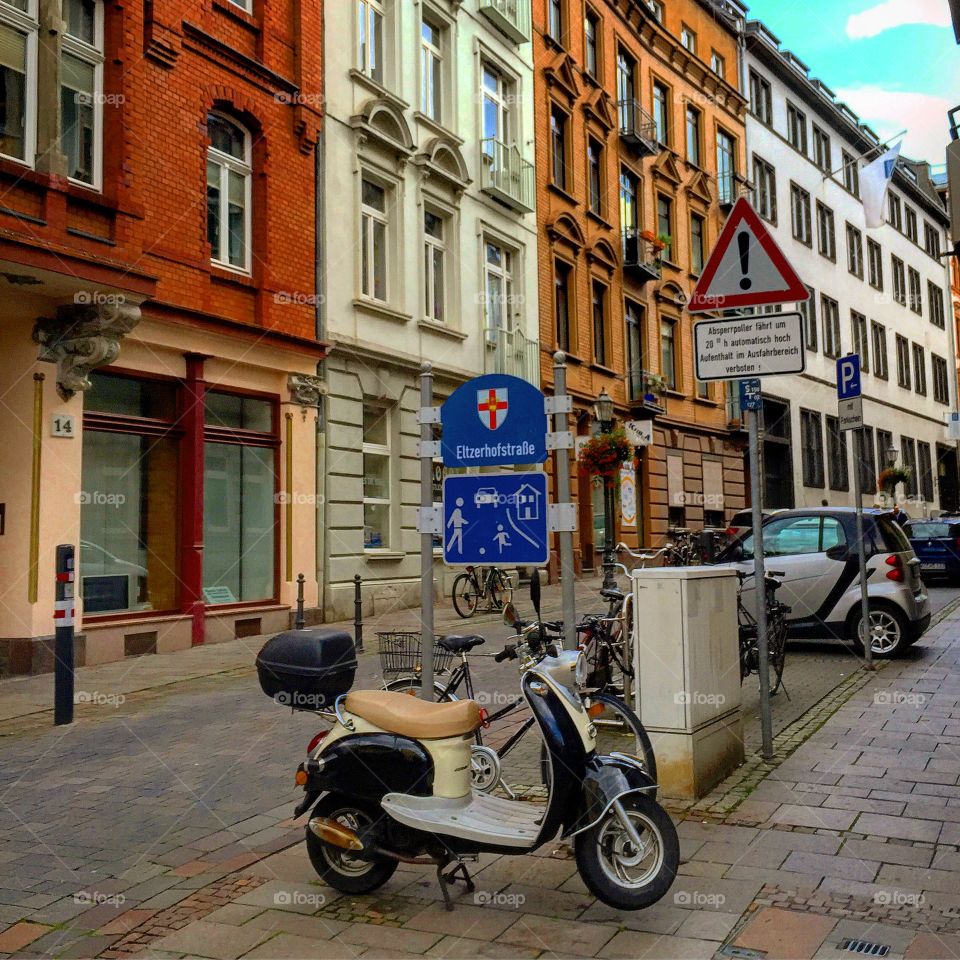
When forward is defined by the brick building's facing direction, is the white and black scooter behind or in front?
in front

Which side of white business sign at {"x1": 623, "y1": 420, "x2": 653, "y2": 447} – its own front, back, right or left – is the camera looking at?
front

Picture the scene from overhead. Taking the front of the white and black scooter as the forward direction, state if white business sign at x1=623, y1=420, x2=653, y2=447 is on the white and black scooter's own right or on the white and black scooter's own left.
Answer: on the white and black scooter's own left

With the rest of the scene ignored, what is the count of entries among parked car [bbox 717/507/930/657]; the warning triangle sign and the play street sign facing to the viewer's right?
0

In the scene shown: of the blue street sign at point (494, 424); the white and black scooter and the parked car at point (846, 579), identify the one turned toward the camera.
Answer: the blue street sign

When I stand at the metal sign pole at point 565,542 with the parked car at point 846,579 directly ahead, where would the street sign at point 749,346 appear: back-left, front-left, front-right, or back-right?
front-right

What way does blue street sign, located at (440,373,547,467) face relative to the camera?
toward the camera

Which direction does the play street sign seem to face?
toward the camera

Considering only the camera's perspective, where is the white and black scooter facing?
facing to the right of the viewer

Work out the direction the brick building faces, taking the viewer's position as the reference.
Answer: facing the viewer and to the right of the viewer

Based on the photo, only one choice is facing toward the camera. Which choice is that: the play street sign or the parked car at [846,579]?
the play street sign

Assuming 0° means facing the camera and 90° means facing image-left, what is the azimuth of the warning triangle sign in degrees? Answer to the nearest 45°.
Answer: approximately 0°

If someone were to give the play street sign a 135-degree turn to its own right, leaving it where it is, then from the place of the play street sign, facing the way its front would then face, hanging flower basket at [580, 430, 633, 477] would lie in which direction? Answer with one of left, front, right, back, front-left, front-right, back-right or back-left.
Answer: front-right

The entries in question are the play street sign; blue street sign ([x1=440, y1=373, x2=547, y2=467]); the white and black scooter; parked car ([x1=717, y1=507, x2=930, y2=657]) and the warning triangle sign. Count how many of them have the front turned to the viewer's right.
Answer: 1

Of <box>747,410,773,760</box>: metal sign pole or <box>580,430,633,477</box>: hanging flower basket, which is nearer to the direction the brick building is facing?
the metal sign pole

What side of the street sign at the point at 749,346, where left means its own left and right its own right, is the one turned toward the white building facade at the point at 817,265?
back

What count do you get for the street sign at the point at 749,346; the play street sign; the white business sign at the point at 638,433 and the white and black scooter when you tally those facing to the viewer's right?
1

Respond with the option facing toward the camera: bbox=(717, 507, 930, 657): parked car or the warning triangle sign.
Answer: the warning triangle sign

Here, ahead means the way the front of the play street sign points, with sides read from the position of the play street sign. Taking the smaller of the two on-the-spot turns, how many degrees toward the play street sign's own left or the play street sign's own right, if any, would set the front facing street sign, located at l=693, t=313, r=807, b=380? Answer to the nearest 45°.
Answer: approximately 135° to the play street sign's own left
